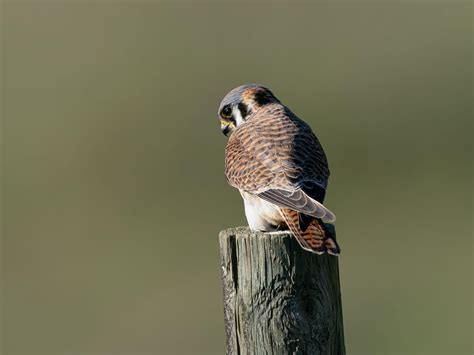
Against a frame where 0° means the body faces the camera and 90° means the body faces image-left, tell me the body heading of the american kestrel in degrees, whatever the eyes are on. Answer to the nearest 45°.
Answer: approximately 135°
